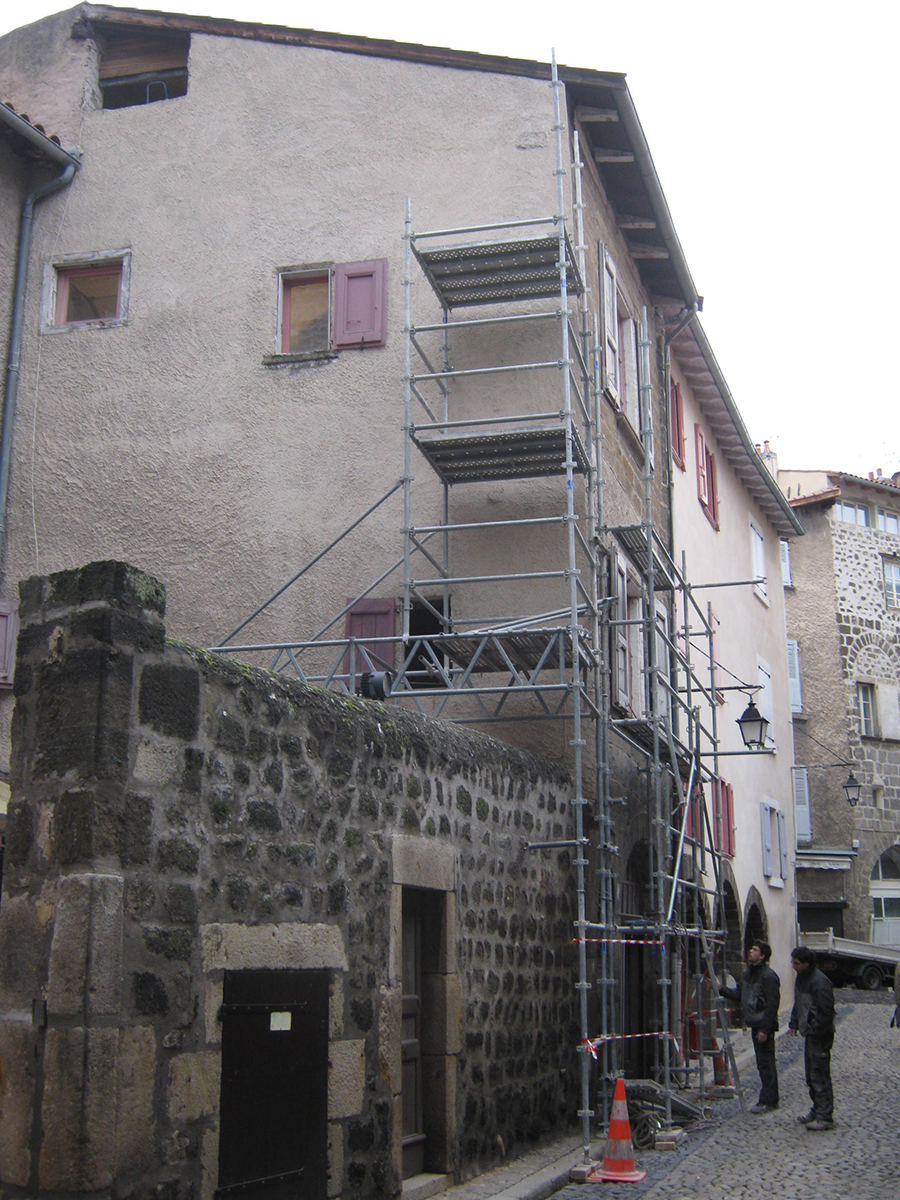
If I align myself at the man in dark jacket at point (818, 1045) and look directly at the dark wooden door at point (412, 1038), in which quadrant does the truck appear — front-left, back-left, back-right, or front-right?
back-right

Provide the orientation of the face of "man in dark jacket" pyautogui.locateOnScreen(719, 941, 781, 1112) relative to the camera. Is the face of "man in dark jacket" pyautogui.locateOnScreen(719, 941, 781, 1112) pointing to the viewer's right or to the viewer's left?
to the viewer's left

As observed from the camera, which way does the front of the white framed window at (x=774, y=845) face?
facing the viewer and to the right of the viewer

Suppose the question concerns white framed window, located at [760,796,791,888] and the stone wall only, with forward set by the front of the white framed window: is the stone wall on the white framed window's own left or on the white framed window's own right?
on the white framed window's own right

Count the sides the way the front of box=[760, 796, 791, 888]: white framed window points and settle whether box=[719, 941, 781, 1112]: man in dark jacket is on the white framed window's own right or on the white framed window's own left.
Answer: on the white framed window's own right

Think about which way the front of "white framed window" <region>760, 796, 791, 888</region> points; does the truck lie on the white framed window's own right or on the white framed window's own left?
on the white framed window's own left

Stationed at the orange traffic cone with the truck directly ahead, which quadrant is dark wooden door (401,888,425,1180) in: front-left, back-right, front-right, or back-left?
back-left
